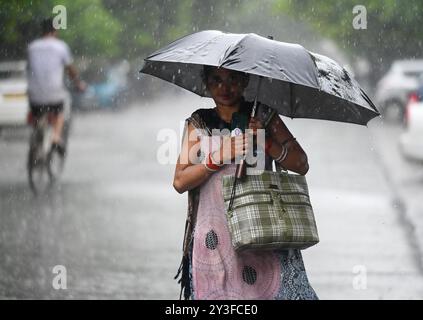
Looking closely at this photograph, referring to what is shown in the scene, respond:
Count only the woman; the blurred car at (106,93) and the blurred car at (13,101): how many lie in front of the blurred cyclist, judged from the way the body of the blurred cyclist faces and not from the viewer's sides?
2

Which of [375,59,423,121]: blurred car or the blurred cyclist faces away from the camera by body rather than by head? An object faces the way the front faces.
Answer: the blurred cyclist

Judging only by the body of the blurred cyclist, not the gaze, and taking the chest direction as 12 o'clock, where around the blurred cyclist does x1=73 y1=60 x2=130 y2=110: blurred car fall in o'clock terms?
The blurred car is roughly at 12 o'clock from the blurred cyclist.

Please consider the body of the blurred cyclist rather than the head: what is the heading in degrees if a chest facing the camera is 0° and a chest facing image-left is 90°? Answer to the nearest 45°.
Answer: approximately 180°

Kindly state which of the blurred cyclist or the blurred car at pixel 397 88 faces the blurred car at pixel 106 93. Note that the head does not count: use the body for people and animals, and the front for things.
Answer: the blurred cyclist

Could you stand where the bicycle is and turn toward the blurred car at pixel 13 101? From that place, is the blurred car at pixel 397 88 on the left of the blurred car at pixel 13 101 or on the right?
right

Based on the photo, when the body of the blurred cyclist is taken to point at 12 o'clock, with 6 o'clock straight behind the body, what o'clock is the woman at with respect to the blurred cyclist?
The woman is roughly at 6 o'clock from the blurred cyclist.

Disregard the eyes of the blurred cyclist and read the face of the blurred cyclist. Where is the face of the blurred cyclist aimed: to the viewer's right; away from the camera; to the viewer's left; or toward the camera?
away from the camera
